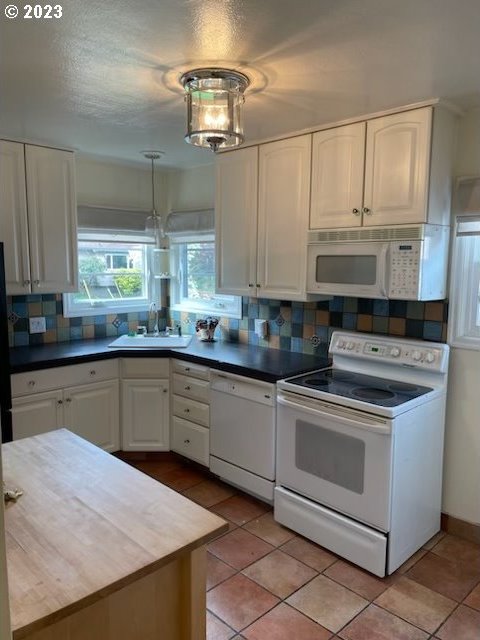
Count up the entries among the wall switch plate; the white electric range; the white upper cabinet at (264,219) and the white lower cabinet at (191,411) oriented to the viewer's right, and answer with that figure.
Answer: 0

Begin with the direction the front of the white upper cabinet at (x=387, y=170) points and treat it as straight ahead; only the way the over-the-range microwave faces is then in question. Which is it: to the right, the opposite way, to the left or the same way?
the same way

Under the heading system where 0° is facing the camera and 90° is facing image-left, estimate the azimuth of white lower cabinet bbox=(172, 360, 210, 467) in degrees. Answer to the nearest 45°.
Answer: approximately 45°

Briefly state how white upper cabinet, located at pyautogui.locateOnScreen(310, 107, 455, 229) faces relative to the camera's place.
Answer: facing the viewer and to the left of the viewer

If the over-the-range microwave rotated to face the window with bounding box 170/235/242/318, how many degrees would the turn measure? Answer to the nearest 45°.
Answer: approximately 90° to its right

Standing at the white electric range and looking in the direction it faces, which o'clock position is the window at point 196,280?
The window is roughly at 3 o'clock from the white electric range.

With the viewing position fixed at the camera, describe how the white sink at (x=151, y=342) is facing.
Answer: facing the viewer

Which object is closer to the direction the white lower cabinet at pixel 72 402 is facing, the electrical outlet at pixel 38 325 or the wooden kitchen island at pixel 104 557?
the wooden kitchen island

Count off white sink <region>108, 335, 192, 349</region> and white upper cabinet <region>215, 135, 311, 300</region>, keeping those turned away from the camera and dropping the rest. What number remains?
0

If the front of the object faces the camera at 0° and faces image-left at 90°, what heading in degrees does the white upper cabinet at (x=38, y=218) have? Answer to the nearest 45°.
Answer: approximately 315°
